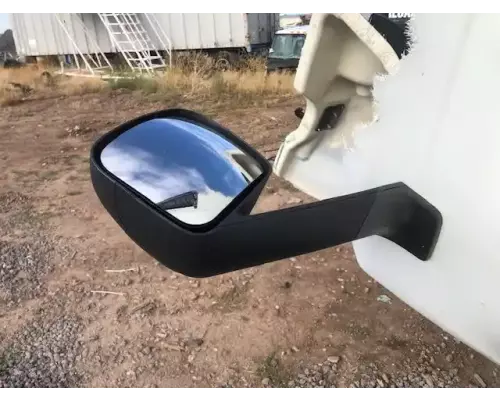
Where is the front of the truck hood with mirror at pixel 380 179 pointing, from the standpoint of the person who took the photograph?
facing away from the viewer and to the left of the viewer

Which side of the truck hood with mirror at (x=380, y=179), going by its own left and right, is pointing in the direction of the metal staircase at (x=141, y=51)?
front
